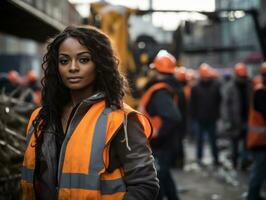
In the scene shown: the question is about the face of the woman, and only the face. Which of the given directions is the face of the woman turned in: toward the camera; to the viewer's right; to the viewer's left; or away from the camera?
toward the camera

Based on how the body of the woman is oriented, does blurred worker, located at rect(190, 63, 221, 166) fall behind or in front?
behind

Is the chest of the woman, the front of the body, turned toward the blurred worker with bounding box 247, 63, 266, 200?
no

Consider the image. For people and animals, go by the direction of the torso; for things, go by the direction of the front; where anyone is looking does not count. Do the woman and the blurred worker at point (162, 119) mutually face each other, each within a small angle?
no

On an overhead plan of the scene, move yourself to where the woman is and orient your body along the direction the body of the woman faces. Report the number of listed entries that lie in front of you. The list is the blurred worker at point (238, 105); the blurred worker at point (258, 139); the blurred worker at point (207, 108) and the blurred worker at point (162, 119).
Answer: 0

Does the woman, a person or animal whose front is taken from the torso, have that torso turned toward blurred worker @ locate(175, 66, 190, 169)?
no

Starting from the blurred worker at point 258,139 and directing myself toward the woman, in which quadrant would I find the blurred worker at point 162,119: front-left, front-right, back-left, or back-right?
front-right

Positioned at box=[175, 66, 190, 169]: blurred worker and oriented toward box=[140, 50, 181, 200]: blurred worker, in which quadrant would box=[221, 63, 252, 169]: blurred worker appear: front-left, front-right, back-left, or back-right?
back-left

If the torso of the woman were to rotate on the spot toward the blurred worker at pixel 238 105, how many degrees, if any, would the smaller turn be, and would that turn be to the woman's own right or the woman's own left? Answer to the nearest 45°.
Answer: approximately 180°

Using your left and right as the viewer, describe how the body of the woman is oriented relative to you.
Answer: facing the viewer and to the left of the viewer

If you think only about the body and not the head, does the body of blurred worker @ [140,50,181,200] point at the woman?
no
